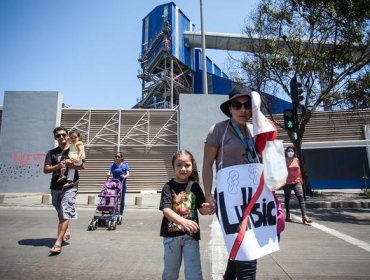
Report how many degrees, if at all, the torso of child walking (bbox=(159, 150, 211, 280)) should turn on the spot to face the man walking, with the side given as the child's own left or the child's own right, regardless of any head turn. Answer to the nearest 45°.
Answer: approximately 135° to the child's own right

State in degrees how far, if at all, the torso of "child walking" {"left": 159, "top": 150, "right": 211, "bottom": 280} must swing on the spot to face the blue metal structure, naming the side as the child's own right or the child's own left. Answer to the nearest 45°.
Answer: approximately 180°

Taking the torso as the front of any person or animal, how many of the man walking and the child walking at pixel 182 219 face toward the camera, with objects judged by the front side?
2

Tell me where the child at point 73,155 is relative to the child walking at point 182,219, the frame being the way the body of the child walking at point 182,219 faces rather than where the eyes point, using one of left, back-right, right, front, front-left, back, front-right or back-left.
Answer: back-right

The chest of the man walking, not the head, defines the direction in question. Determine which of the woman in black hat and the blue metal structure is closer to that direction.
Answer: the woman in black hat

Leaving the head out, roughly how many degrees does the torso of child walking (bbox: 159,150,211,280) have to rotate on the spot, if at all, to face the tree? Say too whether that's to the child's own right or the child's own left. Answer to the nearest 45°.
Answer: approximately 135° to the child's own left

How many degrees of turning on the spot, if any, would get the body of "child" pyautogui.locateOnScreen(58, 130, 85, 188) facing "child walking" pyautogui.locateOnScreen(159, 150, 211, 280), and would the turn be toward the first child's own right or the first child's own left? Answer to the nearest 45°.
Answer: approximately 45° to the first child's own left

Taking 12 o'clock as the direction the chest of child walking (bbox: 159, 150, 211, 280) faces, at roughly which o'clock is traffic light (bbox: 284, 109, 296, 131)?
The traffic light is roughly at 7 o'clock from the child walking.
